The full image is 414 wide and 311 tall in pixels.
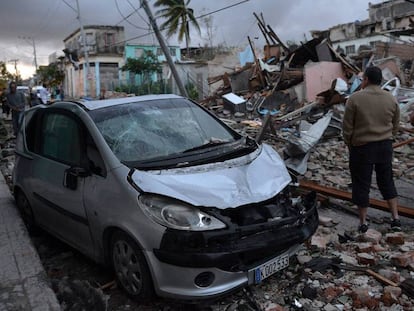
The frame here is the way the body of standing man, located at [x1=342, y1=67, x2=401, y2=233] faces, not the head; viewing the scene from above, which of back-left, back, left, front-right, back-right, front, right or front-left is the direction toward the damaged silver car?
back-left

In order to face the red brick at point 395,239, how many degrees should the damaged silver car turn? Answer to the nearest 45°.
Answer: approximately 45° to its left

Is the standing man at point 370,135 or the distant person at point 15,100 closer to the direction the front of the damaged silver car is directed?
the standing man

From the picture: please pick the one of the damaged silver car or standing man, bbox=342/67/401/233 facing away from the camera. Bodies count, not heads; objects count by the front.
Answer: the standing man

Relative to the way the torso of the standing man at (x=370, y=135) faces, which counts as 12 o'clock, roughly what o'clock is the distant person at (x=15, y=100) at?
The distant person is roughly at 10 o'clock from the standing man.

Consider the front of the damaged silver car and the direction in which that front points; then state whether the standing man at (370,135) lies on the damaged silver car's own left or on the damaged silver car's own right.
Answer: on the damaged silver car's own left

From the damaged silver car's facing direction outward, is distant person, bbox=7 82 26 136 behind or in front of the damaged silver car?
behind

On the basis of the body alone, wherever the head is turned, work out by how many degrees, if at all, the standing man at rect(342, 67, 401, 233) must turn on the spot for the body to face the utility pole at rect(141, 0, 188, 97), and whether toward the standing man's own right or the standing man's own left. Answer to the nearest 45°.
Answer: approximately 45° to the standing man's own left

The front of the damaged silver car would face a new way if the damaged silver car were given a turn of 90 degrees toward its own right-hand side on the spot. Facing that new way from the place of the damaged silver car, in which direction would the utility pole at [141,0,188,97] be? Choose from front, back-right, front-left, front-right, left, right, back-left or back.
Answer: back-right

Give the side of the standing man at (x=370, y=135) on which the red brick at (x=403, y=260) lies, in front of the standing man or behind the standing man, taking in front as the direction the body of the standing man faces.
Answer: behind

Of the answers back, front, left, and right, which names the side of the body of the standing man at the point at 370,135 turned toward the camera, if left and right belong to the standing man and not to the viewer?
back

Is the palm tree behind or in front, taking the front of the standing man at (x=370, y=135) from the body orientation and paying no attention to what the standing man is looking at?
in front

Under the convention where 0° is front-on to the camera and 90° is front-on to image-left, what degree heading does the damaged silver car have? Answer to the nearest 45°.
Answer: approximately 315°

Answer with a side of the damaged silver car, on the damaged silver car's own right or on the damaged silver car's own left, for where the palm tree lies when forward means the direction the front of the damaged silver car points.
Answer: on the damaged silver car's own left
